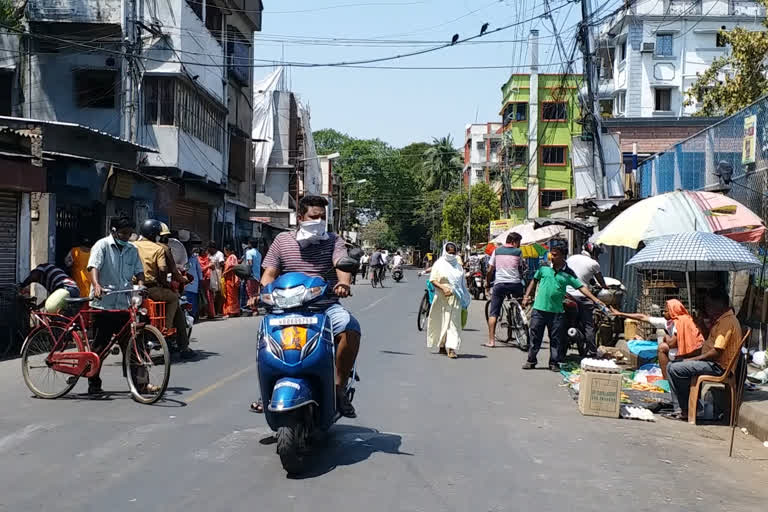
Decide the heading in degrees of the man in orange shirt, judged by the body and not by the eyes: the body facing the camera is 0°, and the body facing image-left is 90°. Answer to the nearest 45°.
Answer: approximately 90°

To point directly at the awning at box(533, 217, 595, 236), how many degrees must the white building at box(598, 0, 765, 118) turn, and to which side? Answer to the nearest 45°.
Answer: approximately 45° to its left

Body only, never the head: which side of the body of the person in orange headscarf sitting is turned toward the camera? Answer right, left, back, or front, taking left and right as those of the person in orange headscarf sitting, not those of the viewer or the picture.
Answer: left

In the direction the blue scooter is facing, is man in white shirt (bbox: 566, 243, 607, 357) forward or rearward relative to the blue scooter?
rearward

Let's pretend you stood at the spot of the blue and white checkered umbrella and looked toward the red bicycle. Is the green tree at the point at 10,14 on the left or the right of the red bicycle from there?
right

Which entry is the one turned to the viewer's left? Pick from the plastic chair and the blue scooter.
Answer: the plastic chair

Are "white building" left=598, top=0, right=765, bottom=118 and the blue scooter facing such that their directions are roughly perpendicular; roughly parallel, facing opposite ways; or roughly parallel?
roughly perpendicular

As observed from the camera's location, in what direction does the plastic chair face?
facing to the left of the viewer

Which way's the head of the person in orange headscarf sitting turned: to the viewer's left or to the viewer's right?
to the viewer's left

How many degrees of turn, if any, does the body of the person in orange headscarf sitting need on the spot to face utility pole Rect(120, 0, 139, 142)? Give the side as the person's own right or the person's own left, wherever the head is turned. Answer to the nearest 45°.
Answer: approximately 45° to the person's own right

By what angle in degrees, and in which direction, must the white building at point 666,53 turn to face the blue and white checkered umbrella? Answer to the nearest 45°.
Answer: approximately 45° to its left

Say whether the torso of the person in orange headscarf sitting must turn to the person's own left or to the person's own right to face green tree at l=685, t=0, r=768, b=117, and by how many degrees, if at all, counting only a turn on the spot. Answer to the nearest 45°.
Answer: approximately 90° to the person's own right

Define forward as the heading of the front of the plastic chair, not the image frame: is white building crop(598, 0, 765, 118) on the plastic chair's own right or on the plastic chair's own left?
on the plastic chair's own right
